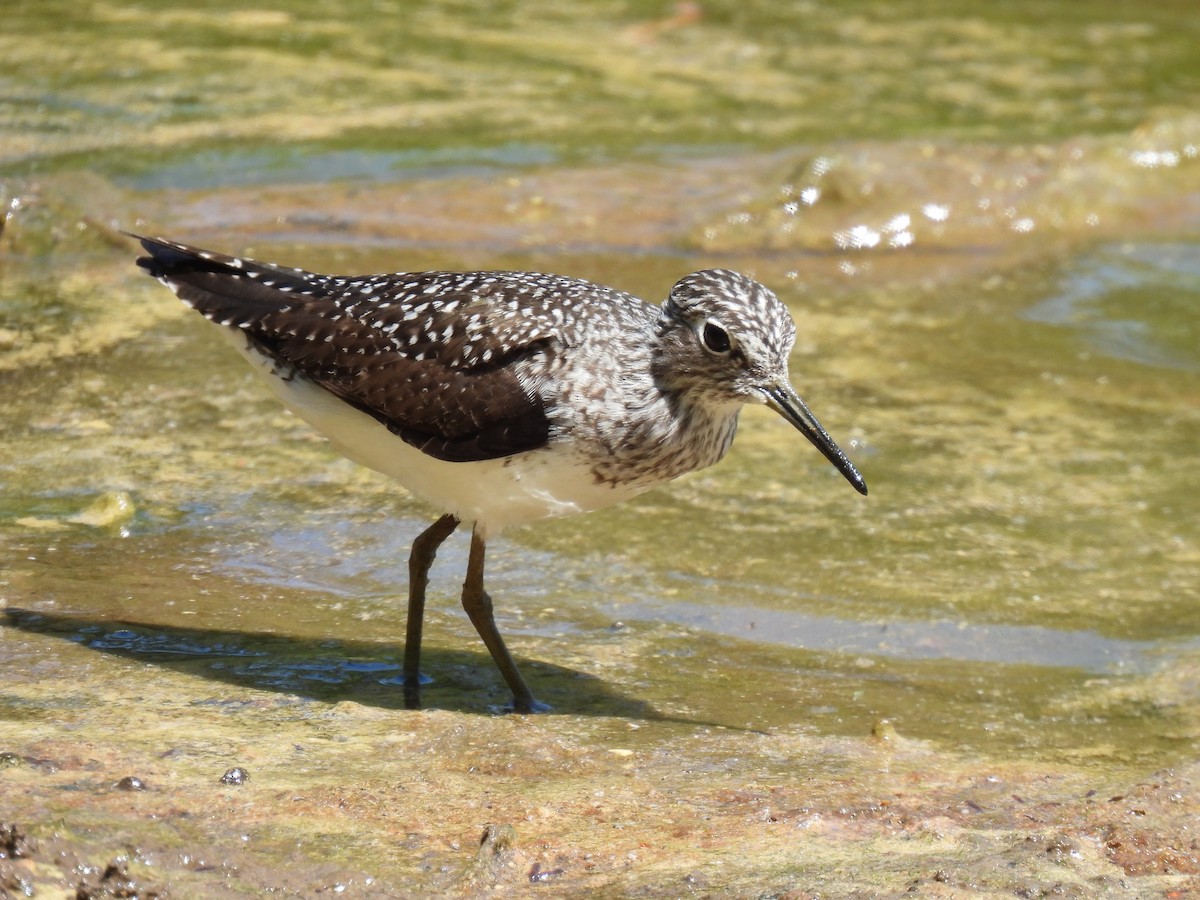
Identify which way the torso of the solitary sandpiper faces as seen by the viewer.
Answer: to the viewer's right
